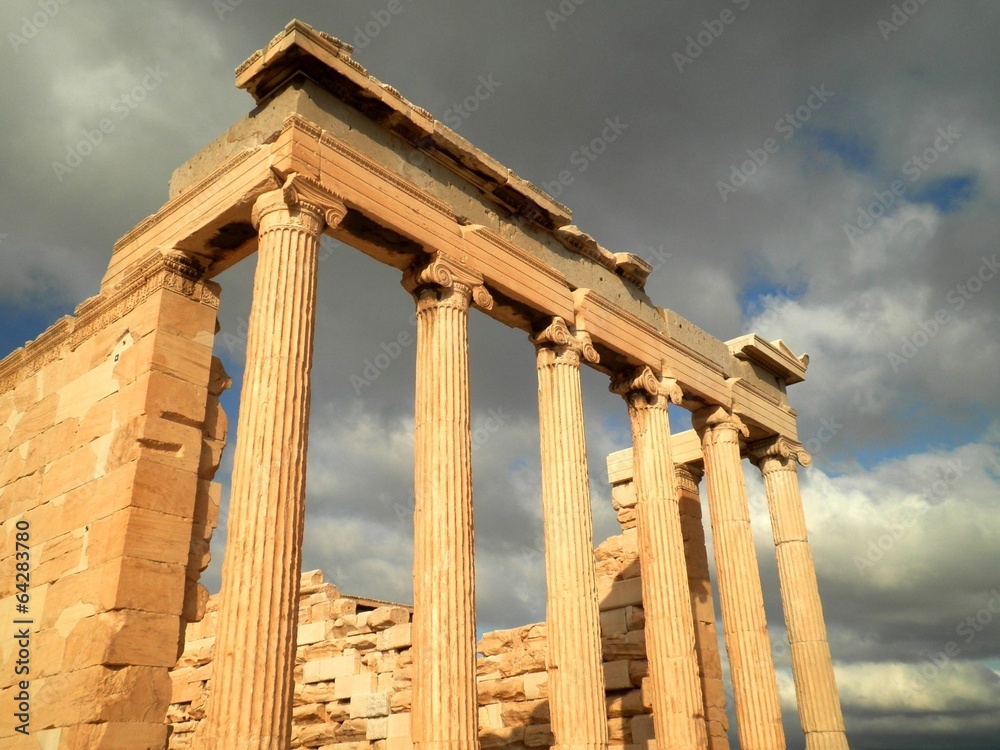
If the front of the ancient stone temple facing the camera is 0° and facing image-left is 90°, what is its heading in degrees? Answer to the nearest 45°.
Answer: approximately 315°

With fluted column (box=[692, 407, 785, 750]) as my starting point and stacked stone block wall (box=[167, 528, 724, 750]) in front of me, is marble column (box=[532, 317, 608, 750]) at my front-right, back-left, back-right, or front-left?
front-left
